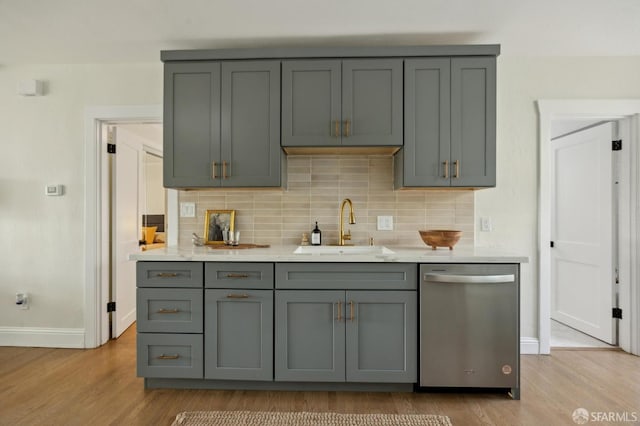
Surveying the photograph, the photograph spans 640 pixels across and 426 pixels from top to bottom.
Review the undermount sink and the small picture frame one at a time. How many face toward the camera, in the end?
2

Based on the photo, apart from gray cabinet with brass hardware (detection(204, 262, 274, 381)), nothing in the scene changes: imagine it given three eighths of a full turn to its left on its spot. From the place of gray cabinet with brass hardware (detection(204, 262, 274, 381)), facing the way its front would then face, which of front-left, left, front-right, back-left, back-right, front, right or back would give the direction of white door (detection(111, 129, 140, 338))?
left

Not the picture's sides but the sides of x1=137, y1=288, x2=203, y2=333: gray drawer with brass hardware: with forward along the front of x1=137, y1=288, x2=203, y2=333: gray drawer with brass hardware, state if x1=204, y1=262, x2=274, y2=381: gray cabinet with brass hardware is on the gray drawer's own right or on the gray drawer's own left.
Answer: on the gray drawer's own left

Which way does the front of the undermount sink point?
toward the camera

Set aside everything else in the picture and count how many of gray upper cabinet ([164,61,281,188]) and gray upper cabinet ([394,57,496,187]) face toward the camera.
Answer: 2

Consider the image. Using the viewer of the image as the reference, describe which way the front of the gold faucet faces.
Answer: facing the viewer and to the right of the viewer

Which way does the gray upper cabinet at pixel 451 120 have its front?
toward the camera

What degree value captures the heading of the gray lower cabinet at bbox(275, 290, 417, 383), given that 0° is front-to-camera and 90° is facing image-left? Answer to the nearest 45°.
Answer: approximately 0°

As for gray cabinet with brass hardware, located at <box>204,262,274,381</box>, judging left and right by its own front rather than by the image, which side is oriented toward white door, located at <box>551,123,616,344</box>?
left

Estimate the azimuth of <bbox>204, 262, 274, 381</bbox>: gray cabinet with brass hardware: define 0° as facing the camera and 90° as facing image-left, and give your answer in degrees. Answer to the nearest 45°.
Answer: approximately 0°

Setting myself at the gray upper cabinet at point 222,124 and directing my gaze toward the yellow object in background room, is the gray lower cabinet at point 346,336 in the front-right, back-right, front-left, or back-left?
back-right
